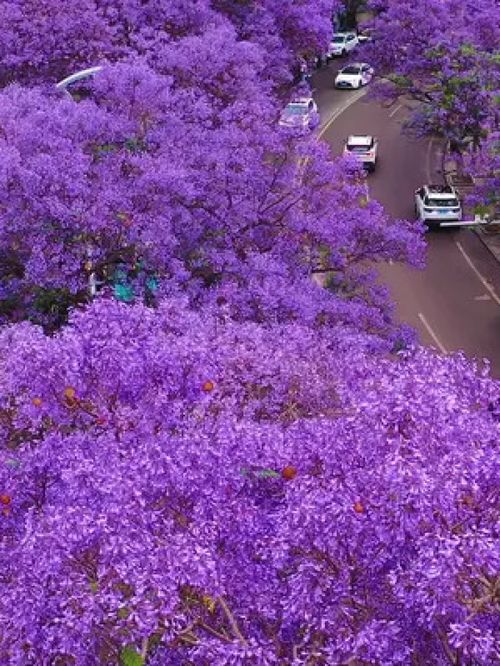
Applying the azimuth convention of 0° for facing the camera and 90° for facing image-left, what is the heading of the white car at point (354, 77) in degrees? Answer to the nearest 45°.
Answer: approximately 45°
